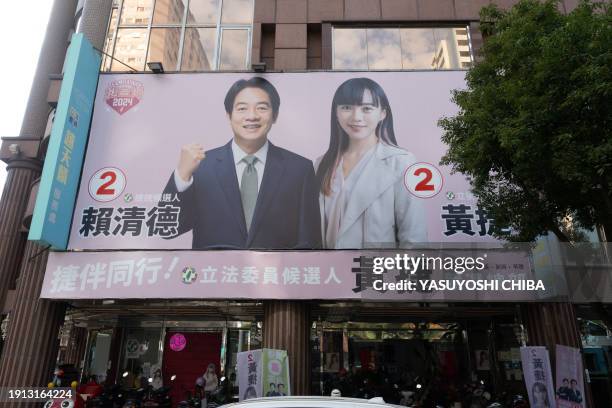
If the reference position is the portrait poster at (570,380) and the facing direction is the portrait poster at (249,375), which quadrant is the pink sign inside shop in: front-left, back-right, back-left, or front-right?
front-right

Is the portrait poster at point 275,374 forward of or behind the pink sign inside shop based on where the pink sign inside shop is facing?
forward

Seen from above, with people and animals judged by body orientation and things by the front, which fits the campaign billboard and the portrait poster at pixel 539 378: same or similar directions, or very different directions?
same or similar directions

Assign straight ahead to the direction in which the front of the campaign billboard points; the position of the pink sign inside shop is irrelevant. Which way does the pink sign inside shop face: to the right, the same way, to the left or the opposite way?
the same way

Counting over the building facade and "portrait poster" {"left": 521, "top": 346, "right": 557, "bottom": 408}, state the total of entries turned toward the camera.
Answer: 2

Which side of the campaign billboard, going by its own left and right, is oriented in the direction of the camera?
front

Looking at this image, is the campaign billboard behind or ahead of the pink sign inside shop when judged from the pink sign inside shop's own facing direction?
ahead

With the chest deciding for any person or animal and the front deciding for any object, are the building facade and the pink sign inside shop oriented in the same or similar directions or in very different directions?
same or similar directions

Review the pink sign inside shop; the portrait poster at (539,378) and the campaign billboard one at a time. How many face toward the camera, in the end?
3

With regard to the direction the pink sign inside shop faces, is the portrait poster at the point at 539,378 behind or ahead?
ahead

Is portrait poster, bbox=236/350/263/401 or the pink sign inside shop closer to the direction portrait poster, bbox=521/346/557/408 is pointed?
the portrait poster

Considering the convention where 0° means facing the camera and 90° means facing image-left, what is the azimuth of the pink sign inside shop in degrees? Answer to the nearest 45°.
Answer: approximately 0°

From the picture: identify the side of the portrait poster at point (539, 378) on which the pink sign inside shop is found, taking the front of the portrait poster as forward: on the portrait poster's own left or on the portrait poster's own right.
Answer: on the portrait poster's own right

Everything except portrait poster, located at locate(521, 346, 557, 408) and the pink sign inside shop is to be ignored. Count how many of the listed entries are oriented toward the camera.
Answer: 2

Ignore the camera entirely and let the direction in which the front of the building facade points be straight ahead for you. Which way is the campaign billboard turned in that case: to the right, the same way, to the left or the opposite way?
the same way

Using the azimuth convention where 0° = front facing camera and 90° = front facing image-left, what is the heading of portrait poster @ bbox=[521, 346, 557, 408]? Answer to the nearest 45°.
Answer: approximately 0°

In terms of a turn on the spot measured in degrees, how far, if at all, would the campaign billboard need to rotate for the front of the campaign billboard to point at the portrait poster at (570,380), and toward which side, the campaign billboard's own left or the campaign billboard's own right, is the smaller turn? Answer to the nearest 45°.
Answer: approximately 90° to the campaign billboard's own left
